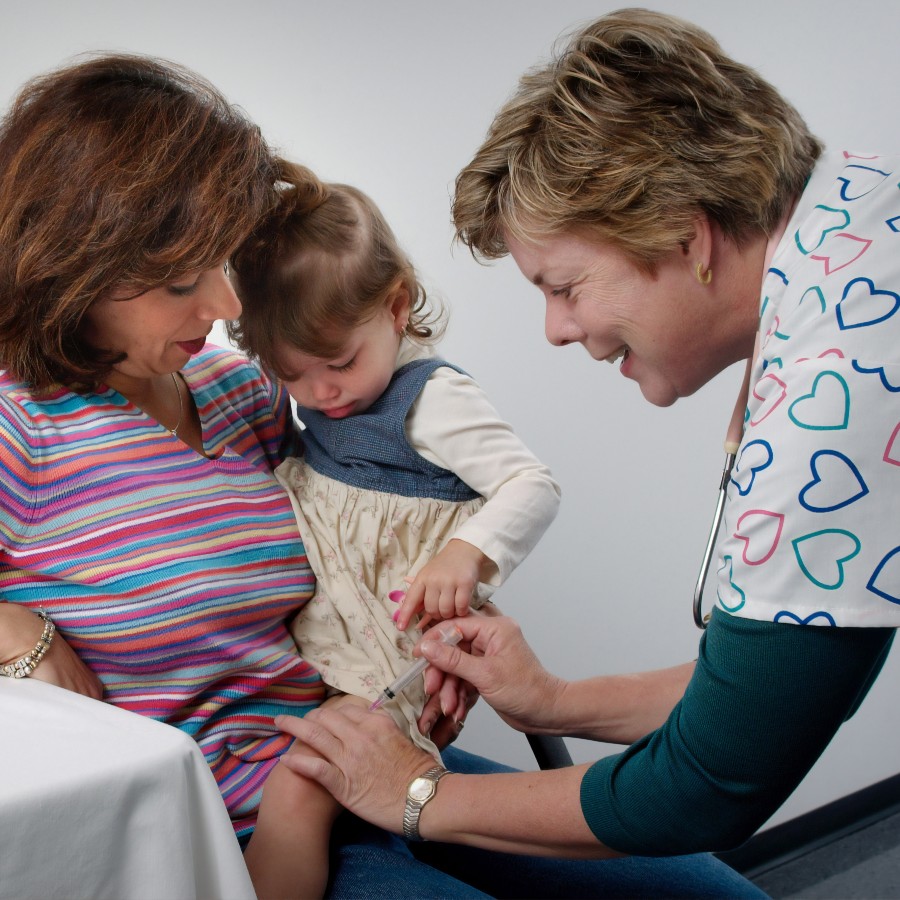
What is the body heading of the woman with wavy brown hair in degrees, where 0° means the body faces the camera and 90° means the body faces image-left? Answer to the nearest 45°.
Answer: approximately 315°
